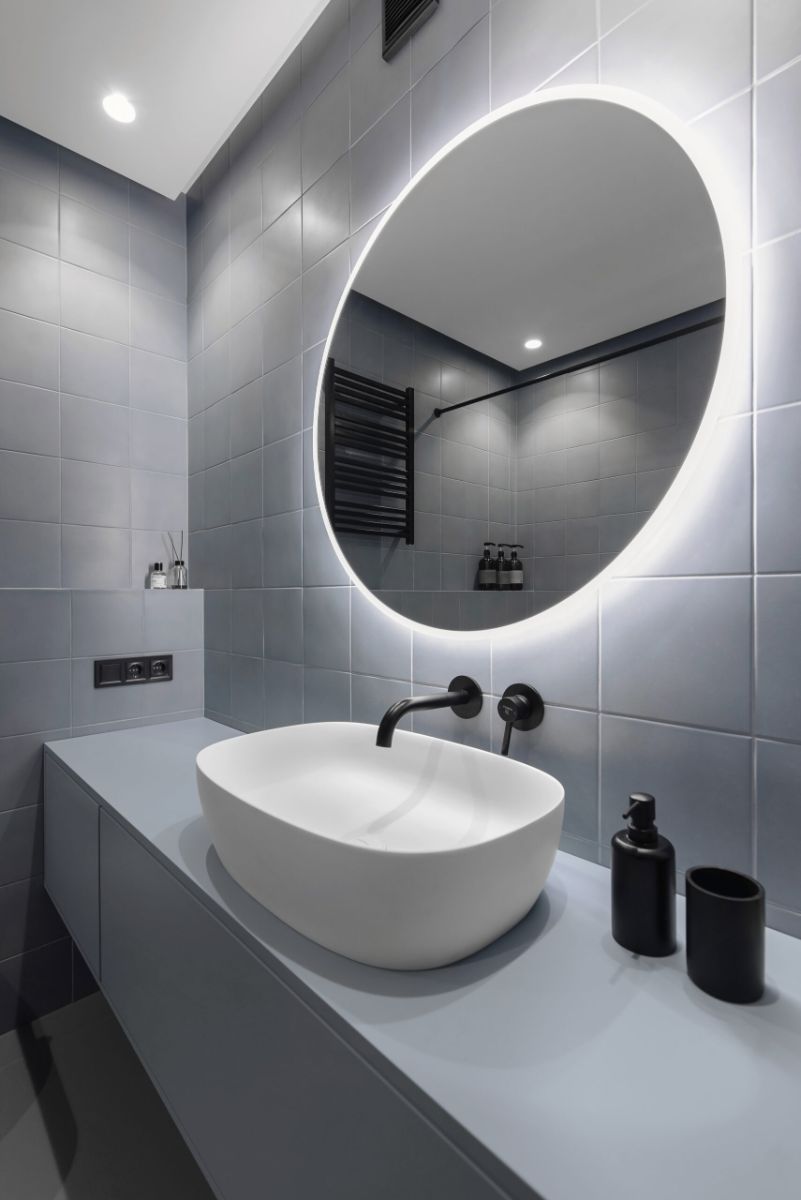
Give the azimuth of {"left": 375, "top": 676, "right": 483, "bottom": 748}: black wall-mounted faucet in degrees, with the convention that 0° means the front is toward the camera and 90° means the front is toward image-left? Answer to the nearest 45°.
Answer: approximately 45°

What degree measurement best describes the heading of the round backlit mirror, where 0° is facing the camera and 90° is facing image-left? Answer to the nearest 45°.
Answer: approximately 45°

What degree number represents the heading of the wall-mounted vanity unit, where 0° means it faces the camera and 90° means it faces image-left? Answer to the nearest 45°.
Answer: approximately 45°

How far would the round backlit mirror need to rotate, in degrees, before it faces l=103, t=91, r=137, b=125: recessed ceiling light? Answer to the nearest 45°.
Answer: approximately 45° to its right

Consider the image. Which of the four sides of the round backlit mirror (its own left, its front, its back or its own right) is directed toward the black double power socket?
right

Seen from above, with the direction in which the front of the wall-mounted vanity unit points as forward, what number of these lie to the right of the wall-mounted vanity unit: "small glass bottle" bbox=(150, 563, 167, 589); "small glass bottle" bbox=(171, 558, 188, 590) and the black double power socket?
3

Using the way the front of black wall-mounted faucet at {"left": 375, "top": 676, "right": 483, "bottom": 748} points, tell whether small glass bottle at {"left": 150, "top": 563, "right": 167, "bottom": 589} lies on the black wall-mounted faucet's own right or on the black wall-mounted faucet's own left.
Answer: on the black wall-mounted faucet's own right
